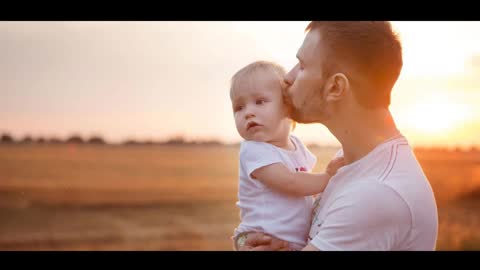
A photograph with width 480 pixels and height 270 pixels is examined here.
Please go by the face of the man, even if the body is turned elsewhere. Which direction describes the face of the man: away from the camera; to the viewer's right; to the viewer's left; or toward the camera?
to the viewer's left

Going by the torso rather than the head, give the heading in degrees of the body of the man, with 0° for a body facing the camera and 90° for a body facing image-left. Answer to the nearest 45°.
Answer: approximately 90°

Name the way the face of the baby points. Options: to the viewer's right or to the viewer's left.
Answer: to the viewer's left
